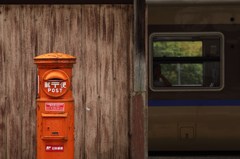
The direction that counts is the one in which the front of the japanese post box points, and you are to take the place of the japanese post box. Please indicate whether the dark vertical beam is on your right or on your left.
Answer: on your left

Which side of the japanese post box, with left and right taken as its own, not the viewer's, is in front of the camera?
front

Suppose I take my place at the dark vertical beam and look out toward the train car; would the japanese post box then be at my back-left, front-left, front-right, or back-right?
back-left

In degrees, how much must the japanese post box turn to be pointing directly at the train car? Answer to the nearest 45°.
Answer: approximately 135° to its left
